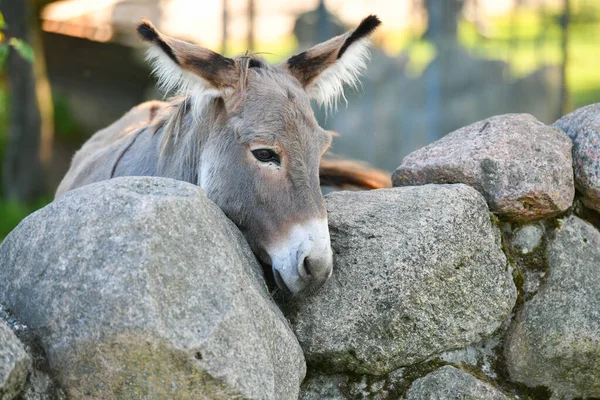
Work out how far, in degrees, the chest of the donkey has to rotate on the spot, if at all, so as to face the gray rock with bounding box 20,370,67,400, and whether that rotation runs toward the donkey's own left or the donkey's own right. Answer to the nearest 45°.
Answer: approximately 90° to the donkey's own right

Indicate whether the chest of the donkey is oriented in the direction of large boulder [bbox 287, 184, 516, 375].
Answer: yes

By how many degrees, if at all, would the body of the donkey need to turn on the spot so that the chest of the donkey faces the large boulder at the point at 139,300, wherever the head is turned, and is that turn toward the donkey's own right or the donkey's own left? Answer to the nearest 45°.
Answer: approximately 90° to the donkey's own right

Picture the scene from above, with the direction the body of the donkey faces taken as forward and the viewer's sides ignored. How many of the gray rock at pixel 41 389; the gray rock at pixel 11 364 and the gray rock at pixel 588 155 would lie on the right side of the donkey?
2

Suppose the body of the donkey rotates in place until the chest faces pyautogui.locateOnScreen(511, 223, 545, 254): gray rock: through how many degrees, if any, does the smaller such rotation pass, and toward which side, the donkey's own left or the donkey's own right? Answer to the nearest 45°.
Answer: approximately 45° to the donkey's own left

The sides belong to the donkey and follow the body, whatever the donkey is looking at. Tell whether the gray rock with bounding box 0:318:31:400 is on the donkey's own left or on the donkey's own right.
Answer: on the donkey's own right

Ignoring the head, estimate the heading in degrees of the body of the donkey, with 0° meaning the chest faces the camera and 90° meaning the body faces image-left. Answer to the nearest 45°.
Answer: approximately 315°

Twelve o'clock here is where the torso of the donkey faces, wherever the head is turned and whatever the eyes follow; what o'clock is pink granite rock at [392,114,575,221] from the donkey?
The pink granite rock is roughly at 11 o'clock from the donkey.

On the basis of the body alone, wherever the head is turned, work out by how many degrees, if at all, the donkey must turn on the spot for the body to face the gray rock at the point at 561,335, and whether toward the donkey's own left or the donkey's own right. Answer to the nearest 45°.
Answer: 0° — it already faces it
